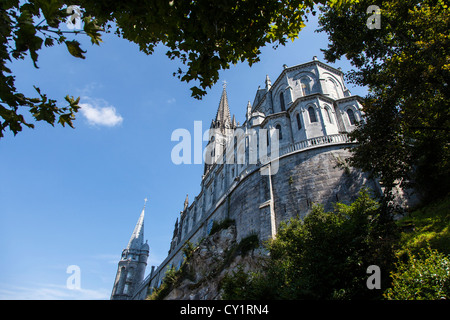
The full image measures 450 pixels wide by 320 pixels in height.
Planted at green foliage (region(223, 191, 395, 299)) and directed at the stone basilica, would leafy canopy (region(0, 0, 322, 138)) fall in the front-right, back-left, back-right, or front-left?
back-left

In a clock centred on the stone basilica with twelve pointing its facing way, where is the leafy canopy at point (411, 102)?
The leafy canopy is roughly at 7 o'clock from the stone basilica.

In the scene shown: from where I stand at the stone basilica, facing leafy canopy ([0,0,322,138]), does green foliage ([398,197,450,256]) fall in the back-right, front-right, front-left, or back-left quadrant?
front-left

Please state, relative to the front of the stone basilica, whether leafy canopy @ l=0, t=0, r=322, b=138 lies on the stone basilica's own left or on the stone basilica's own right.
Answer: on the stone basilica's own left

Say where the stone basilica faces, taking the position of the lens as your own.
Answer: facing away from the viewer and to the left of the viewer
